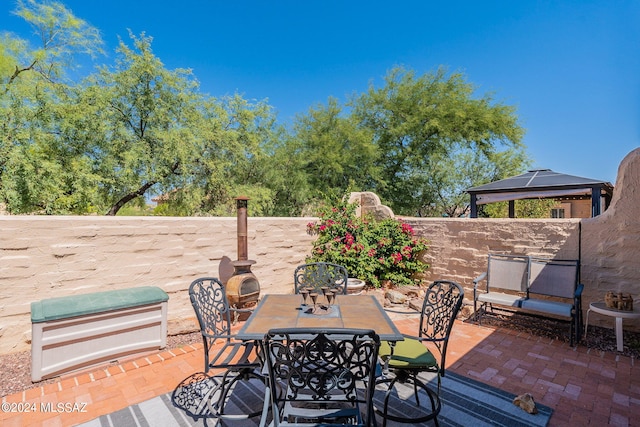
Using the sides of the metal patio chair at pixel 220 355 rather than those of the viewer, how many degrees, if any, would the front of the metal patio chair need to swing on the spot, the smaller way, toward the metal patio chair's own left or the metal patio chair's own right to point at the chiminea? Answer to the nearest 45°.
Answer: approximately 135° to the metal patio chair's own left

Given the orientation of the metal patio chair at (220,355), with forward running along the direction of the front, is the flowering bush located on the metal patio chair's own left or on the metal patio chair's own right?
on the metal patio chair's own left

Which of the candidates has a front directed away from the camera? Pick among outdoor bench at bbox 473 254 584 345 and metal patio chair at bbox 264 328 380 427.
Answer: the metal patio chair

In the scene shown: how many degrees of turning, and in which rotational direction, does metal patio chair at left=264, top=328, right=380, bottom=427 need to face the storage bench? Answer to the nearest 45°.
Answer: approximately 45° to its left

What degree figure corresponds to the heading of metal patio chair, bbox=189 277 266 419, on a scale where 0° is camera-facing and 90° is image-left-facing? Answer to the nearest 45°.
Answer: approximately 315°

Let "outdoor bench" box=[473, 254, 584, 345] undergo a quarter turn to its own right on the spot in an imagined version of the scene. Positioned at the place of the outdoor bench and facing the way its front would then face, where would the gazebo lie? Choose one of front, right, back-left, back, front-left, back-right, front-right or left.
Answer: front-right

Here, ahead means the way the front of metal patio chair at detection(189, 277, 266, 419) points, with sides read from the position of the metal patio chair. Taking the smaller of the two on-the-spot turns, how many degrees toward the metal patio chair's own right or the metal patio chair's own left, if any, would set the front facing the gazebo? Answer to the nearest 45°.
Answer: approximately 45° to the metal patio chair's own left

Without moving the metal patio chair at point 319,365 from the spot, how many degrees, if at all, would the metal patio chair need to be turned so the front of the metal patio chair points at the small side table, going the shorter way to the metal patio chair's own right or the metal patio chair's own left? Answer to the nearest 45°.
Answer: approximately 45° to the metal patio chair's own right

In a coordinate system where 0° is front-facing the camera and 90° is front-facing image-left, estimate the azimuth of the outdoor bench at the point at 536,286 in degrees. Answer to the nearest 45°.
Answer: approximately 45°

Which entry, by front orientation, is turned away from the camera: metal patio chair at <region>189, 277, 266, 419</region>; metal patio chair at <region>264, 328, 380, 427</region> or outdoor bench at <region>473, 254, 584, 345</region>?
metal patio chair at <region>264, 328, 380, 427</region>

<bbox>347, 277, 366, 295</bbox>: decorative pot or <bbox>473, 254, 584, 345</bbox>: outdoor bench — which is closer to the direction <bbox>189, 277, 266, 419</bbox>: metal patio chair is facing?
the outdoor bench

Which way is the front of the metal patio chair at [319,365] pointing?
away from the camera

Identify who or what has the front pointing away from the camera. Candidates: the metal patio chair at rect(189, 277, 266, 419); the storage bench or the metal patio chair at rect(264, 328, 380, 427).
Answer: the metal patio chair at rect(264, 328, 380, 427)

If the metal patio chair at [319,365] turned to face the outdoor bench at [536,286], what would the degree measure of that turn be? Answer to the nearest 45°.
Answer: approximately 45° to its right
